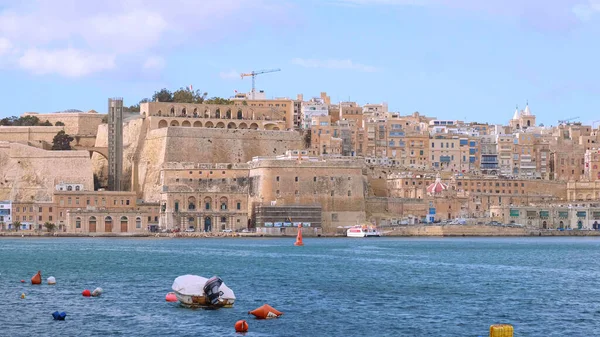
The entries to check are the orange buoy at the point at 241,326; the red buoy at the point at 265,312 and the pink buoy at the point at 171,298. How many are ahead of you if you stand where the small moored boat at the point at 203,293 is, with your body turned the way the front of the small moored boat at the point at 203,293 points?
1

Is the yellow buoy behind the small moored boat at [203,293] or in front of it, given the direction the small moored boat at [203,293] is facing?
behind

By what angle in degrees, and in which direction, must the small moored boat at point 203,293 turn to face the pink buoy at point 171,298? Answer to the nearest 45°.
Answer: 0° — it already faces it

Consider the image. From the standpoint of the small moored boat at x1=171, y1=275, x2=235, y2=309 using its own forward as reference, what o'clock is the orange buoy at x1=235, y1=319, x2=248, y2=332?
The orange buoy is roughly at 7 o'clock from the small moored boat.

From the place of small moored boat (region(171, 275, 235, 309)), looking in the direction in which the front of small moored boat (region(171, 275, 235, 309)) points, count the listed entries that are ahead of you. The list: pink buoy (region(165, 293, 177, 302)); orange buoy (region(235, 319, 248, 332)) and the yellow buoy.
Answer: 1

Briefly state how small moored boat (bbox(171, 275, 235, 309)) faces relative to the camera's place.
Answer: facing away from the viewer and to the left of the viewer

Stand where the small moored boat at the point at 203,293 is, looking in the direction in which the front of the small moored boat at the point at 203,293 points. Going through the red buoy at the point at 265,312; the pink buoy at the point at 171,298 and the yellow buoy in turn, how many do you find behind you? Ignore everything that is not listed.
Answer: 2

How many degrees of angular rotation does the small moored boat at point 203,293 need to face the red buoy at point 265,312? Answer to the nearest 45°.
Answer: approximately 180°

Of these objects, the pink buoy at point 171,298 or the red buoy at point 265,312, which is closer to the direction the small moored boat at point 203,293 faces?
the pink buoy
